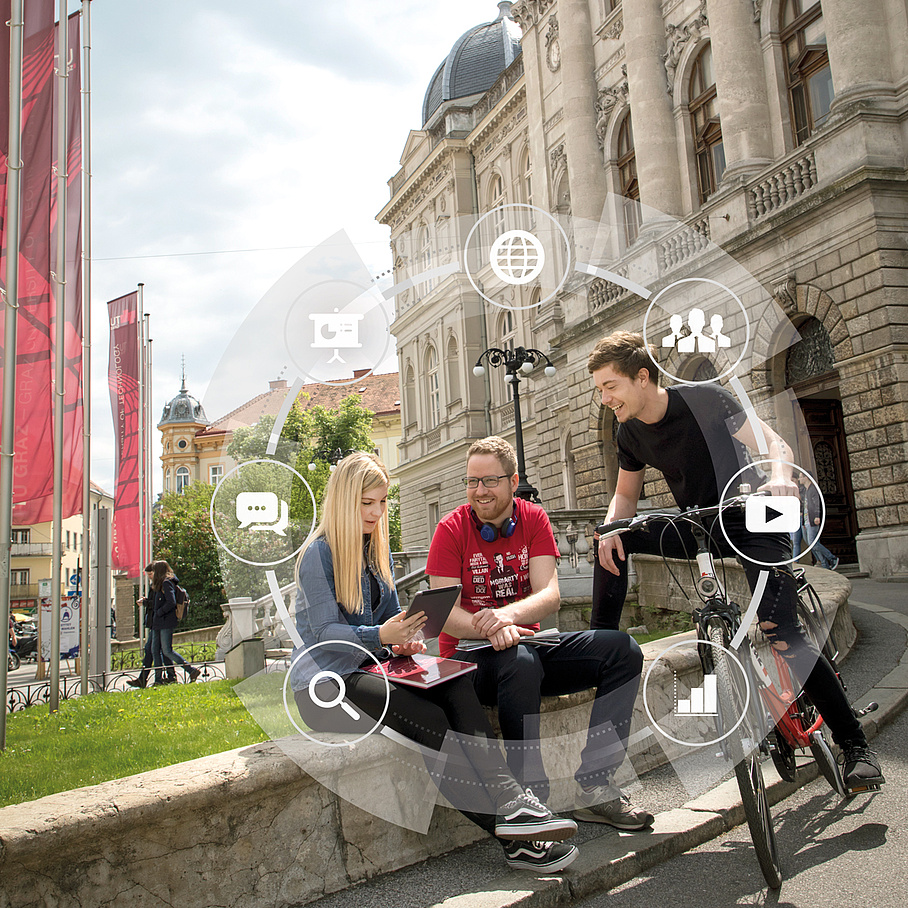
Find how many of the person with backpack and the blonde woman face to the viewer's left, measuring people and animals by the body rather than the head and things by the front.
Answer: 1

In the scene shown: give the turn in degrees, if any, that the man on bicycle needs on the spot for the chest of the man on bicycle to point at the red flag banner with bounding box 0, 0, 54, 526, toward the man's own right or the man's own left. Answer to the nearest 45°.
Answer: approximately 90° to the man's own right

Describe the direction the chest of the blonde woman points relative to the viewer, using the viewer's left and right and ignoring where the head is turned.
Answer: facing the viewer and to the right of the viewer

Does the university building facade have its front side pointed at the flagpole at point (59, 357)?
yes

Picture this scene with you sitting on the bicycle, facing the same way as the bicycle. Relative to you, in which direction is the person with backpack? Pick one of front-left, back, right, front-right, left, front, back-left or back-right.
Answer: right

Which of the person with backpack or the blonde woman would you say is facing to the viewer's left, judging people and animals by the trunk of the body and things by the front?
the person with backpack

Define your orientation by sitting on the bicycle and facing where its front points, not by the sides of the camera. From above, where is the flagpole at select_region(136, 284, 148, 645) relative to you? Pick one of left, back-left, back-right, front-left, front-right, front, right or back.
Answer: right

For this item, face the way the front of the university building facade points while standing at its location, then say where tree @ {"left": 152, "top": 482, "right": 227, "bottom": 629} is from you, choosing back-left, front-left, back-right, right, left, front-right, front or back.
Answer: right

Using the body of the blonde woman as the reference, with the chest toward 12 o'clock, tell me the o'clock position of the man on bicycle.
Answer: The man on bicycle is roughly at 10 o'clock from the blonde woman.

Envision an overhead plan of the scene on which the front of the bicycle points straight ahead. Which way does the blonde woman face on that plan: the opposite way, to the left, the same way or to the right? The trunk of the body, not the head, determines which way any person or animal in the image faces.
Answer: to the left

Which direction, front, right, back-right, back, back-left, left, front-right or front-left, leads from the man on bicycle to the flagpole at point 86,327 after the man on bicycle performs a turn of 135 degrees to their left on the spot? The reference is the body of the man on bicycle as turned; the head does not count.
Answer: back-left

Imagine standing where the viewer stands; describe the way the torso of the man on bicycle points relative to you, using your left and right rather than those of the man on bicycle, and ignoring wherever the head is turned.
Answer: facing the viewer and to the left of the viewer

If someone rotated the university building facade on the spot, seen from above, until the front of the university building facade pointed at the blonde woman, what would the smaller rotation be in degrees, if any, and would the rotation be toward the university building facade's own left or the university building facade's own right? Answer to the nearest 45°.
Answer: approximately 45° to the university building facade's own left

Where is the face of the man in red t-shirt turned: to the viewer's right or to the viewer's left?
to the viewer's left

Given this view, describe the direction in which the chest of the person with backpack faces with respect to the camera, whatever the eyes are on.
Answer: to the viewer's left
